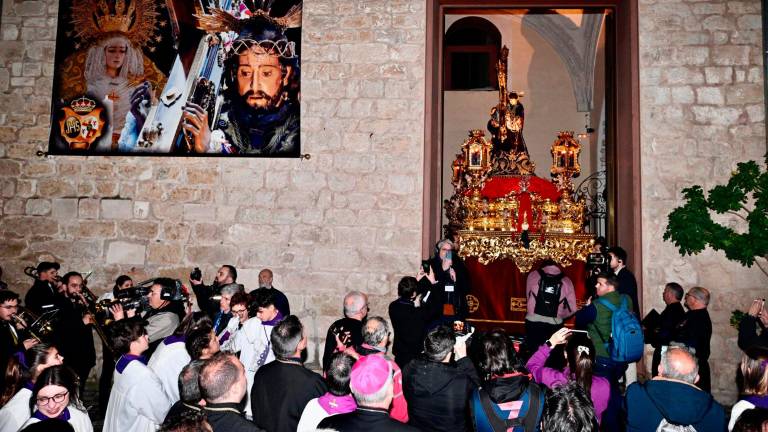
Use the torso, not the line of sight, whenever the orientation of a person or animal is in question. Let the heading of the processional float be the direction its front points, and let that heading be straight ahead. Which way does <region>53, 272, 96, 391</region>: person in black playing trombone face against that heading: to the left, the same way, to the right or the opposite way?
to the left

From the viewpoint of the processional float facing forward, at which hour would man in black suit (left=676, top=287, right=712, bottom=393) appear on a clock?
The man in black suit is roughly at 11 o'clock from the processional float.

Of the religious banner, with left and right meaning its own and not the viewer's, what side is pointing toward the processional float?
left

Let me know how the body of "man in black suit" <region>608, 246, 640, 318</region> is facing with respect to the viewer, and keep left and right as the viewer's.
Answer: facing to the left of the viewer

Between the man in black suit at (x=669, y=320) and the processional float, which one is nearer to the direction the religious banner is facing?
the man in black suit

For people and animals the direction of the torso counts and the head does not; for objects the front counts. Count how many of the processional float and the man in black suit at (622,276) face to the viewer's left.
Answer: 1

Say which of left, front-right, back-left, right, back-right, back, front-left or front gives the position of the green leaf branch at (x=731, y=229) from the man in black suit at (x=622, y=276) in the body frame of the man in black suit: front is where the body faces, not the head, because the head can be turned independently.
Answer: back
